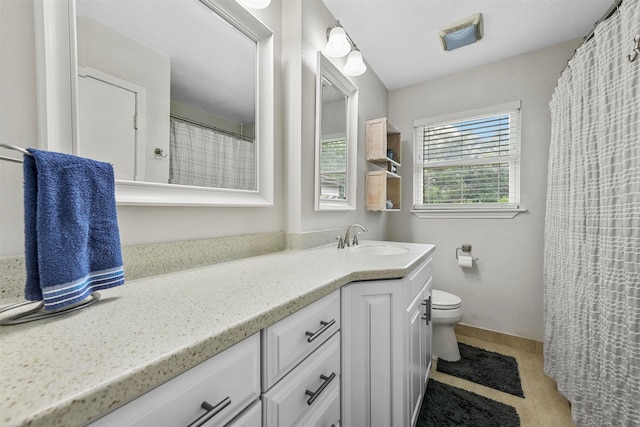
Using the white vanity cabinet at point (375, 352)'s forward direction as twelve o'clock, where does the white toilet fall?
The white toilet is roughly at 10 o'clock from the white vanity cabinet.

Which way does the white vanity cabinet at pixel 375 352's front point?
to the viewer's right

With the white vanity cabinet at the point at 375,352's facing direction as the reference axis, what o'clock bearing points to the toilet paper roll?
The toilet paper roll is roughly at 10 o'clock from the white vanity cabinet.

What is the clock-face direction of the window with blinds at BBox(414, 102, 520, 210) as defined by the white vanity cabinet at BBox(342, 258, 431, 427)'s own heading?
The window with blinds is roughly at 10 o'clock from the white vanity cabinet.

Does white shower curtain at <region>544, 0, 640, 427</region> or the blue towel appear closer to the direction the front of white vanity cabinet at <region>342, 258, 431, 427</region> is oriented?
the white shower curtain

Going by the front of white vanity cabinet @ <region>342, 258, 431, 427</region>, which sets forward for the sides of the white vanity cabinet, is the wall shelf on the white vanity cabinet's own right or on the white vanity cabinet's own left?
on the white vanity cabinet's own left
